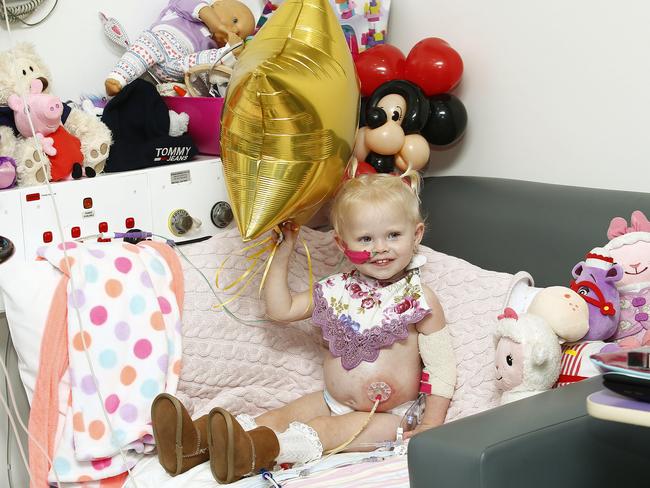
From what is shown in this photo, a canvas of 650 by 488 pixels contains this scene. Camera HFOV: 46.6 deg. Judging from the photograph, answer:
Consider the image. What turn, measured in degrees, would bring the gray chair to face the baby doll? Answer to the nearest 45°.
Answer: approximately 90° to its right

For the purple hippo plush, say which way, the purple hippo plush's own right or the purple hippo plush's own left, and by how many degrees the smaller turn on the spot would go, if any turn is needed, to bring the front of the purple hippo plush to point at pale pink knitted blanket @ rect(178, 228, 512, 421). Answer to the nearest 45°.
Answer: approximately 45° to the purple hippo plush's own right

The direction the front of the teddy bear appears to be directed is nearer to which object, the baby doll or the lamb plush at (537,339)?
the lamb plush

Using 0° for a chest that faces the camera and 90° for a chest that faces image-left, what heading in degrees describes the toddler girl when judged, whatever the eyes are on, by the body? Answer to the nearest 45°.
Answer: approximately 45°

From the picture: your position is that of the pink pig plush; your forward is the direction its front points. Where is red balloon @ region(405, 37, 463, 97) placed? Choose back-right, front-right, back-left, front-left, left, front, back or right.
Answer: front-left

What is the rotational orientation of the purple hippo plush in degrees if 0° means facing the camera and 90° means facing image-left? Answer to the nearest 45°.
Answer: approximately 45°

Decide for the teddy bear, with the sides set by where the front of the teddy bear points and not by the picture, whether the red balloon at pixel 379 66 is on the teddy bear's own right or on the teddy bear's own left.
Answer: on the teddy bear's own left

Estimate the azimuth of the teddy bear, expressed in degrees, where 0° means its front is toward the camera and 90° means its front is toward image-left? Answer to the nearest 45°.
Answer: approximately 315°

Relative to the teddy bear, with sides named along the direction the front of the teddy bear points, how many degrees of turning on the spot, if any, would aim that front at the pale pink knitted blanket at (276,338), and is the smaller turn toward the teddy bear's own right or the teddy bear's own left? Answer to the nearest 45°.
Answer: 0° — it already faces it
